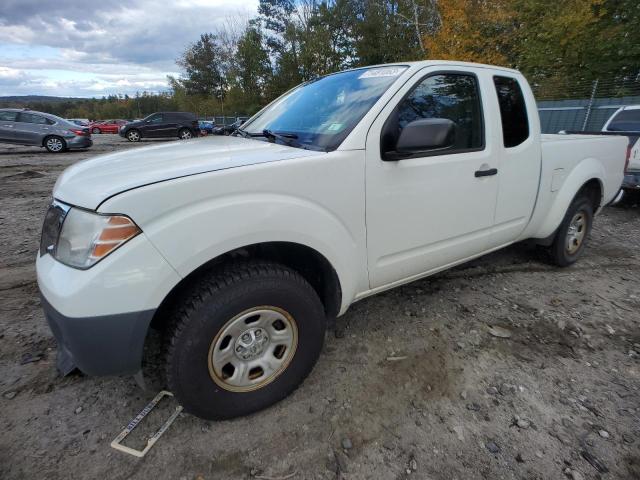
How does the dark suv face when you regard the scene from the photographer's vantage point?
facing to the left of the viewer

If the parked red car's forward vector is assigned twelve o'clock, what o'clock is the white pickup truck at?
The white pickup truck is roughly at 9 o'clock from the parked red car.

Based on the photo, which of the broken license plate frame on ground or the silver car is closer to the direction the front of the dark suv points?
the silver car

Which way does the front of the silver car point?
to the viewer's left

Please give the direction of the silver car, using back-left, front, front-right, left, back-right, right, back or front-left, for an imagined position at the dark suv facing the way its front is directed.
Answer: front-left

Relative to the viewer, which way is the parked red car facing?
to the viewer's left

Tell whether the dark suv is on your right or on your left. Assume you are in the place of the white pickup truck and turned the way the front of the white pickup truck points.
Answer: on your right

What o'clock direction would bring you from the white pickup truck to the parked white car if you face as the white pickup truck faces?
The parked white car is roughly at 6 o'clock from the white pickup truck.
